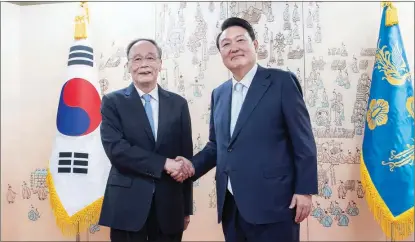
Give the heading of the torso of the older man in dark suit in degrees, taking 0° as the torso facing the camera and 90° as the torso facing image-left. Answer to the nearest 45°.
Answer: approximately 0°

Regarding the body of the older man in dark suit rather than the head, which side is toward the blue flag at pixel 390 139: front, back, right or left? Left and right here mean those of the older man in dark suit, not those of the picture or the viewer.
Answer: left
